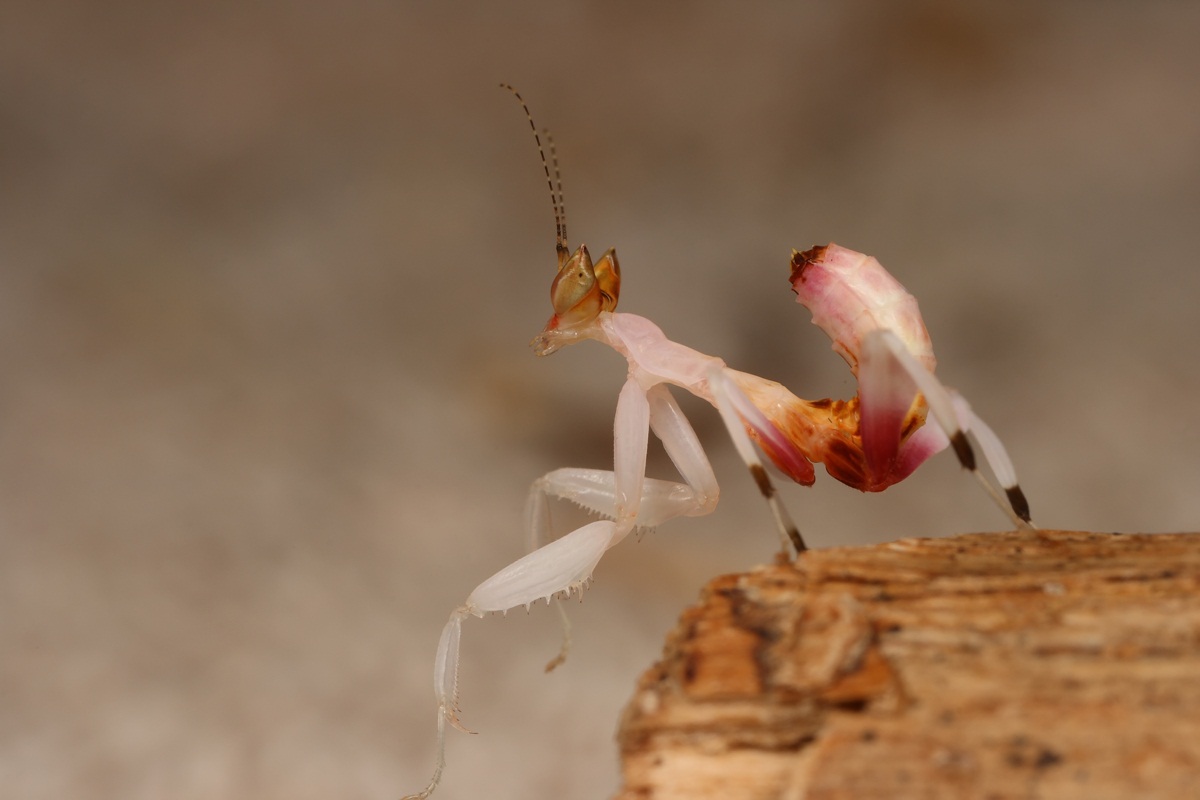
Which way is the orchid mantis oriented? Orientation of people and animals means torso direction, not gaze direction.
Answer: to the viewer's left
